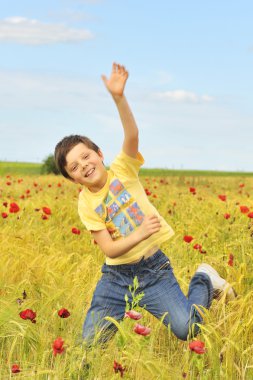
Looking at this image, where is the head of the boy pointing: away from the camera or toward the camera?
toward the camera

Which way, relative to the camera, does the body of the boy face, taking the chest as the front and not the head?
toward the camera

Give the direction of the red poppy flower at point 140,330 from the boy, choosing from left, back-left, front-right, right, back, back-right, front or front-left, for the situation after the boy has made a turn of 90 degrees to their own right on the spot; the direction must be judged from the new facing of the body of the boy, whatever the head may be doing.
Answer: left

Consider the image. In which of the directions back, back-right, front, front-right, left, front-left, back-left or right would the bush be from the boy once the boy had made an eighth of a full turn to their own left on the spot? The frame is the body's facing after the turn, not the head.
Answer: back-left
